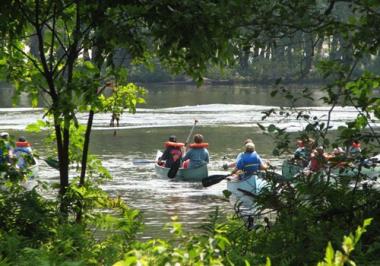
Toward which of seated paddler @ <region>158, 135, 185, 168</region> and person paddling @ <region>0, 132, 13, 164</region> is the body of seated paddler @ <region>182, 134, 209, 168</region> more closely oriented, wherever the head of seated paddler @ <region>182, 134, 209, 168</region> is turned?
the seated paddler

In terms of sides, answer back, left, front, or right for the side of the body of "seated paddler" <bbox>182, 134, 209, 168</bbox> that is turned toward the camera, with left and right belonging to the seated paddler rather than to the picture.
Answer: back
